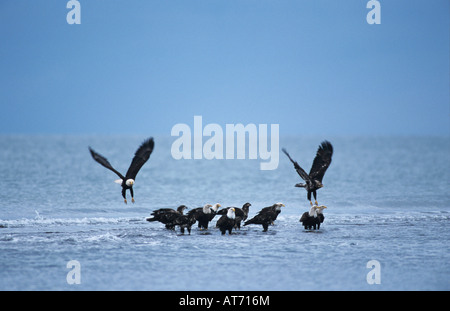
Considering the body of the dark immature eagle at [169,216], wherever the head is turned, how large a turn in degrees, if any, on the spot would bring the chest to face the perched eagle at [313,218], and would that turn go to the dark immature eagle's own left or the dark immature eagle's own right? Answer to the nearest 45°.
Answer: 0° — it already faces it

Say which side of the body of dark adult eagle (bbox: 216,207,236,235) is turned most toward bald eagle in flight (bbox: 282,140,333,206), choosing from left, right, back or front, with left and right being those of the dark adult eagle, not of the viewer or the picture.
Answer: left

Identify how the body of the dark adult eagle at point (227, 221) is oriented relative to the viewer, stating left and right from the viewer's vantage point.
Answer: facing the viewer and to the right of the viewer

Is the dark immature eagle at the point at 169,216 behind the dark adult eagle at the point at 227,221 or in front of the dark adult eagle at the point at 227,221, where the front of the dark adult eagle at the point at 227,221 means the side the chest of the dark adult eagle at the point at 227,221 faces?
behind

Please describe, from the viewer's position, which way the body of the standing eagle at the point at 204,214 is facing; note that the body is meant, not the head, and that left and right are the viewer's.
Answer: facing to the right of the viewer

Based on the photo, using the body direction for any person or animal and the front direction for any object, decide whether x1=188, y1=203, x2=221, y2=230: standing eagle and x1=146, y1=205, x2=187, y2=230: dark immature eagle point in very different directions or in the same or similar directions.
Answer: same or similar directions

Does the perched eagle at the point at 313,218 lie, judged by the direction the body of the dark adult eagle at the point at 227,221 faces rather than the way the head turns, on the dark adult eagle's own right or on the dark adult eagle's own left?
on the dark adult eagle's own left

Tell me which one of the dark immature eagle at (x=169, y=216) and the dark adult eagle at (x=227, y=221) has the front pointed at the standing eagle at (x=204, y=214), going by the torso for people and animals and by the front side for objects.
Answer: the dark immature eagle at (x=169, y=216)

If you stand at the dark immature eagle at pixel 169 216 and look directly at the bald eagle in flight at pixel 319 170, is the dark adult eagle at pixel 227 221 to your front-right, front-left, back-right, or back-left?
front-right

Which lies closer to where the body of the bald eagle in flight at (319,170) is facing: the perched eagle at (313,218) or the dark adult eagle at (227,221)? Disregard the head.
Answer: the perched eagle
